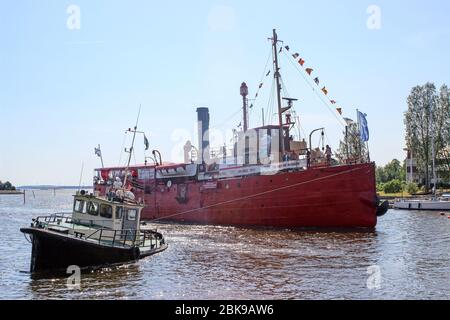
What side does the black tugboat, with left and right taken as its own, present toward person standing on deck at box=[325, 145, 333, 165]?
back

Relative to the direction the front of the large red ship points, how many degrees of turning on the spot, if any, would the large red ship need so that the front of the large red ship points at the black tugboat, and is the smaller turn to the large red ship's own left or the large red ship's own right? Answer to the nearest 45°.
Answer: approximately 90° to the large red ship's own right

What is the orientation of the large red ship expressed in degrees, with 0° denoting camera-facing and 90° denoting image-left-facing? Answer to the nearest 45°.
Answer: approximately 315°
